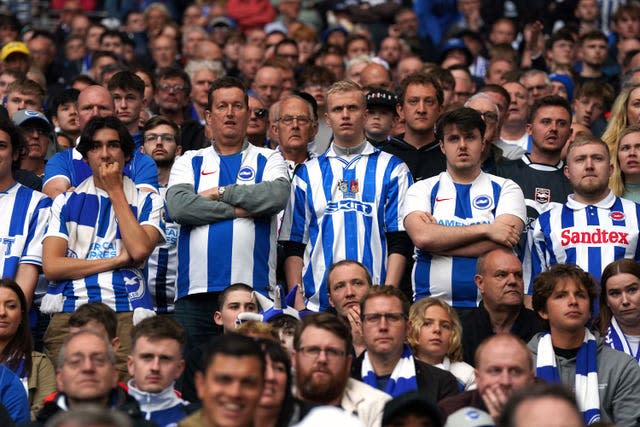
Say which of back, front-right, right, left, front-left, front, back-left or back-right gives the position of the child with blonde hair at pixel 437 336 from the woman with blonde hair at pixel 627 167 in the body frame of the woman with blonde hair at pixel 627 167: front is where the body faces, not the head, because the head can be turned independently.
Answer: front-right

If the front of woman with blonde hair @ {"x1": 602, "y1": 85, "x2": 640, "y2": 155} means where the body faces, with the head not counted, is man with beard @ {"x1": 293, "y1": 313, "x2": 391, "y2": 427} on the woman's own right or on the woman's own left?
on the woman's own right

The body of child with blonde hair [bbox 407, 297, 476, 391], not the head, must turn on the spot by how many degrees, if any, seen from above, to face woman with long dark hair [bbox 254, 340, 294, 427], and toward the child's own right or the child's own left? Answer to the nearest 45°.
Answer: approximately 45° to the child's own right

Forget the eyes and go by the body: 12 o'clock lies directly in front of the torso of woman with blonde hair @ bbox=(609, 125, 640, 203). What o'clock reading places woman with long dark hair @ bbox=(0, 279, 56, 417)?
The woman with long dark hair is roughly at 2 o'clock from the woman with blonde hair.

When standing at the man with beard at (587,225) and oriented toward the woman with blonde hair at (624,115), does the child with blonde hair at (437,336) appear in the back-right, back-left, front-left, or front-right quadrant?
back-left

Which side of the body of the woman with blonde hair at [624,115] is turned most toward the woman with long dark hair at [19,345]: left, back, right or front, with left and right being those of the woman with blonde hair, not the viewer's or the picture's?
right

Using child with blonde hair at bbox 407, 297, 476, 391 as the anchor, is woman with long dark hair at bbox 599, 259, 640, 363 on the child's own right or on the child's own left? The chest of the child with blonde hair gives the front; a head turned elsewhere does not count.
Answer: on the child's own left

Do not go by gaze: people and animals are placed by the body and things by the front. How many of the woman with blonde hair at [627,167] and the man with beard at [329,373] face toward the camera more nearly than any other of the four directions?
2

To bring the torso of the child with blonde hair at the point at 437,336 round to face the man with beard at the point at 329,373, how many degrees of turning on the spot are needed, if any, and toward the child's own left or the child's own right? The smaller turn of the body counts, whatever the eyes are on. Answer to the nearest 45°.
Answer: approximately 45° to the child's own right

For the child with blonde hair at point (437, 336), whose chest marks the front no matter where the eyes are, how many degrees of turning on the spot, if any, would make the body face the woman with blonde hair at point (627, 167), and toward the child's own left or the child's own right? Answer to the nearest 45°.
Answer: approximately 135° to the child's own left
